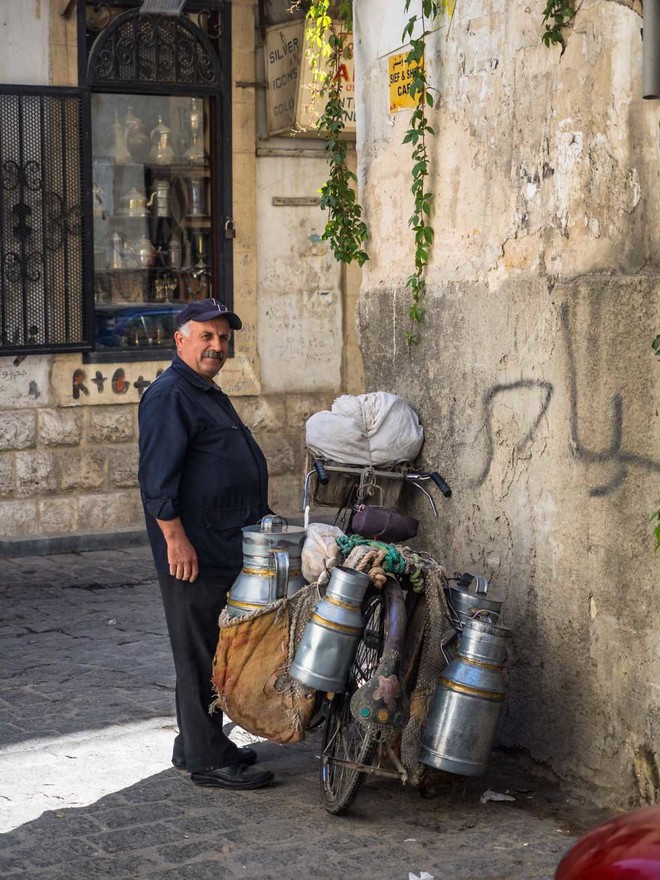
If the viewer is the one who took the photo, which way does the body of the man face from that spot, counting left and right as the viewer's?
facing to the right of the viewer

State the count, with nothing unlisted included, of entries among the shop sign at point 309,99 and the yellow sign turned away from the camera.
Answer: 0

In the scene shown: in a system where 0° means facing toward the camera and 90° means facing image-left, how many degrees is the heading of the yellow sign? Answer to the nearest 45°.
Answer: approximately 45°

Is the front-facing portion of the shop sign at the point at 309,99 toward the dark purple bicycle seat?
yes

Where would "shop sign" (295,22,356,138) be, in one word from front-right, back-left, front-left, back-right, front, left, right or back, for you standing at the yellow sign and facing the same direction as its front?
back-right
